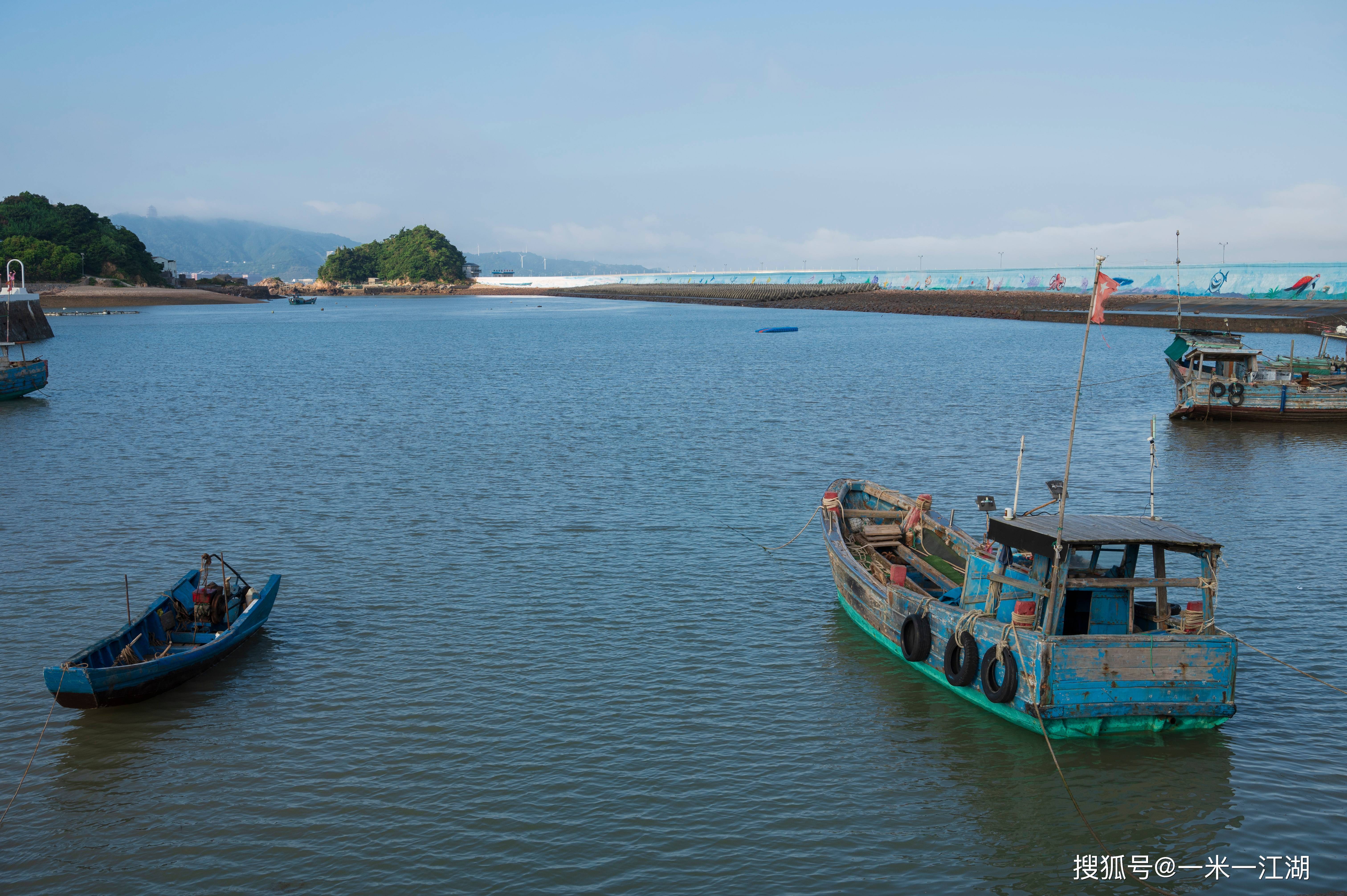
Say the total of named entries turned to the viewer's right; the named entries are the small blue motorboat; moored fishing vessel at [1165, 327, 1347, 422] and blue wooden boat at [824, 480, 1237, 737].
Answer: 1

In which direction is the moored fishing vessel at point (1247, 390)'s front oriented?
to the viewer's right

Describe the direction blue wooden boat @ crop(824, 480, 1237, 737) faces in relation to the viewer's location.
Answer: facing away from the viewer and to the left of the viewer

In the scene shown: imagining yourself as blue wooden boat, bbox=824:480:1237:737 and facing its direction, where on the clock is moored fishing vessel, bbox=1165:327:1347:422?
The moored fishing vessel is roughly at 2 o'clock from the blue wooden boat.

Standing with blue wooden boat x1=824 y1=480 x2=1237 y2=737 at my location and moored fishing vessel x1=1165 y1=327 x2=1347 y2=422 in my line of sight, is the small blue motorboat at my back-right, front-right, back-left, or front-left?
back-left

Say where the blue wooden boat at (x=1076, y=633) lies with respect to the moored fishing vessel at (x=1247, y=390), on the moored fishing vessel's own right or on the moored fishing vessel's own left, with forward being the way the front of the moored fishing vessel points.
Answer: on the moored fishing vessel's own right

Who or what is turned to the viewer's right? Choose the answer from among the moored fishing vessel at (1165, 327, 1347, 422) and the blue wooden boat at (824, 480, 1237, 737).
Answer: the moored fishing vessel
